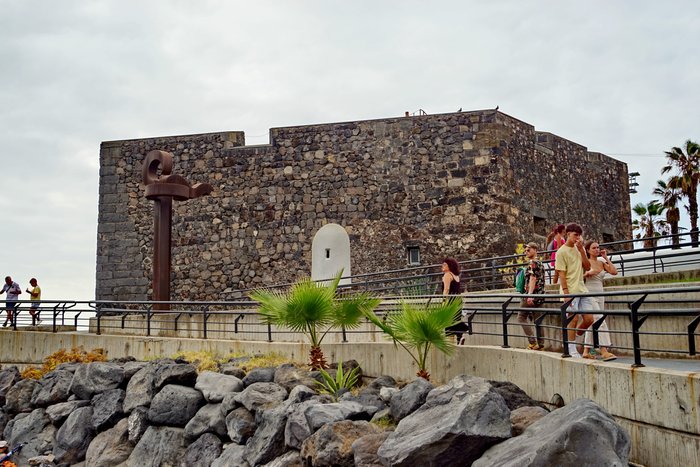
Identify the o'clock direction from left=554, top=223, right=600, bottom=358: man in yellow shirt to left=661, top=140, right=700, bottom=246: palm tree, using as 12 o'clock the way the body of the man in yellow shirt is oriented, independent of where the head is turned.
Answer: The palm tree is roughly at 8 o'clock from the man in yellow shirt.

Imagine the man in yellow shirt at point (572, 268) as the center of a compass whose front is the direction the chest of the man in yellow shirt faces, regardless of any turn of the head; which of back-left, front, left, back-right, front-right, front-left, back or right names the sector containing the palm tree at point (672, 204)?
back-left

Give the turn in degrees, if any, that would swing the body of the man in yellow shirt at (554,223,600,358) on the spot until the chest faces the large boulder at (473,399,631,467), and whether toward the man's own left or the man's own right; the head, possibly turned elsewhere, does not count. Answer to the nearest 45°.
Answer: approximately 45° to the man's own right

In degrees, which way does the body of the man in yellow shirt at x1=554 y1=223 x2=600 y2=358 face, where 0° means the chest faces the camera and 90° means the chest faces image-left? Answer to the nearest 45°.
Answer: approximately 315°

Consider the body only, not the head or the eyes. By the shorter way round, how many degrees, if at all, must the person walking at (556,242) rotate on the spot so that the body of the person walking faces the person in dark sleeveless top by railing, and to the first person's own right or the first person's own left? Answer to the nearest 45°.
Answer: approximately 135° to the first person's own right

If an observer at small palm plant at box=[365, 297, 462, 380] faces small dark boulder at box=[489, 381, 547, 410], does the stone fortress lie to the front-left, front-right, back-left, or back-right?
back-left
